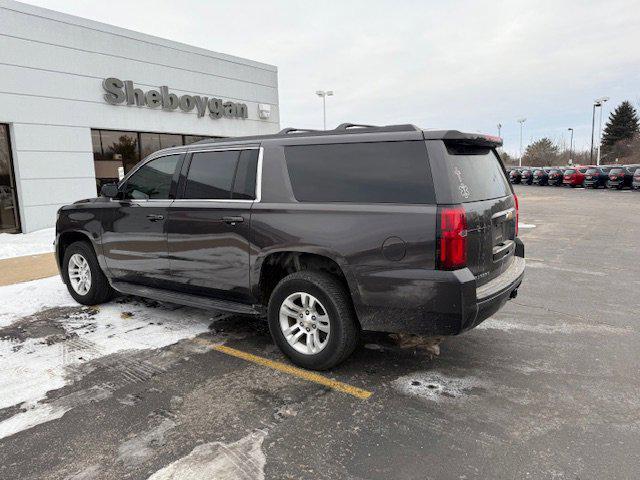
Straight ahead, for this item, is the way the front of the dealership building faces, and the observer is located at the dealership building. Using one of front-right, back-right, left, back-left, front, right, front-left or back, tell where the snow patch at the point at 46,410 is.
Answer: front-right

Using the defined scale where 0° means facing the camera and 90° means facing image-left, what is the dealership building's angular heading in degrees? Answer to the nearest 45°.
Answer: approximately 315°

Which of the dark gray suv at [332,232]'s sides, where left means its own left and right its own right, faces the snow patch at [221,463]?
left

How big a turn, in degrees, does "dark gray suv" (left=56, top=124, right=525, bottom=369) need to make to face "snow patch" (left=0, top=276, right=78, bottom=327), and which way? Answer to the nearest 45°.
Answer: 0° — it already faces it

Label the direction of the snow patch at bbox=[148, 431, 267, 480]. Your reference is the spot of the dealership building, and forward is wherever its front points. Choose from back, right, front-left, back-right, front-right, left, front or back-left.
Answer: front-right

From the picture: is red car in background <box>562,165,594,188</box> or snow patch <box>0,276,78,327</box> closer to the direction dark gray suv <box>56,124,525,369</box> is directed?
the snow patch

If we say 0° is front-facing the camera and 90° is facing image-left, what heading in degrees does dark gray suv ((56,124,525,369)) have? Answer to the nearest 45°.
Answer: approximately 135°

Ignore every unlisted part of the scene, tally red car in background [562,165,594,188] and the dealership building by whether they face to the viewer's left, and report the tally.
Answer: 0
